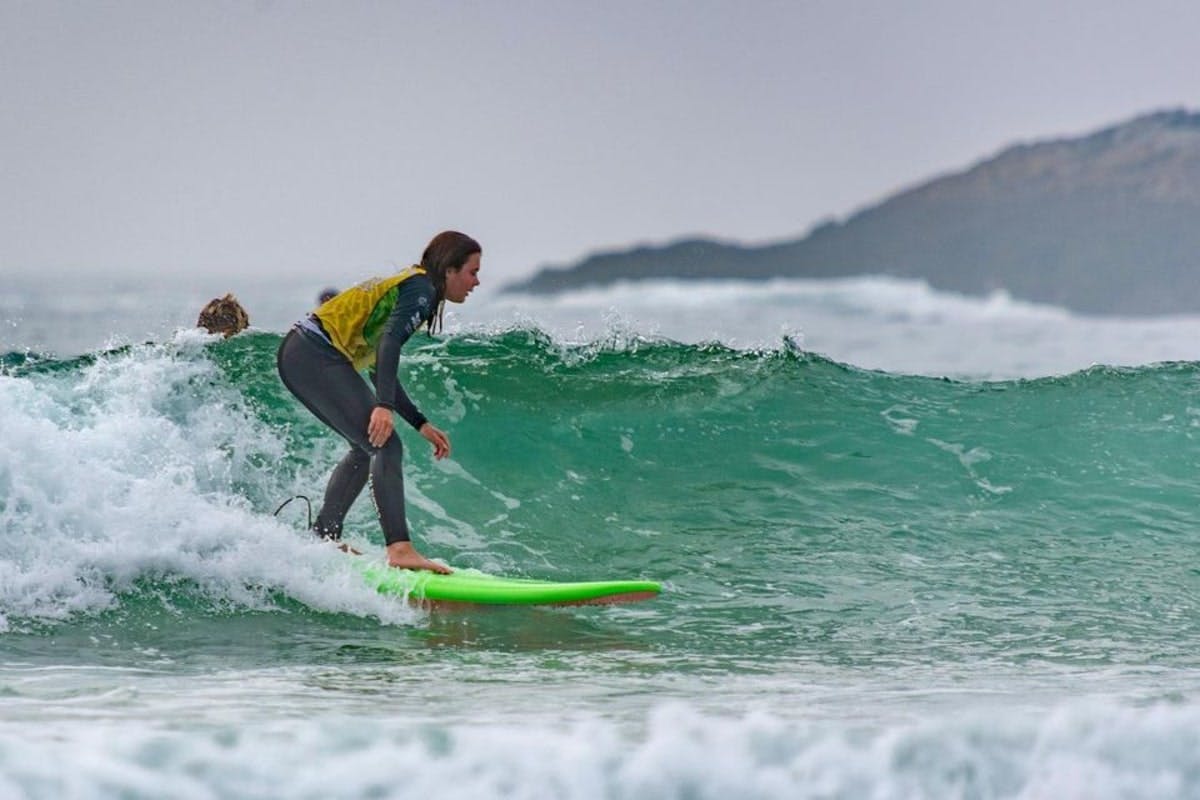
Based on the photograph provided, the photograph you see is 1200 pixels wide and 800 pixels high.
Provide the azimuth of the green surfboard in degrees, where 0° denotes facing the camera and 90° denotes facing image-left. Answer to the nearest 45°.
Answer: approximately 270°
